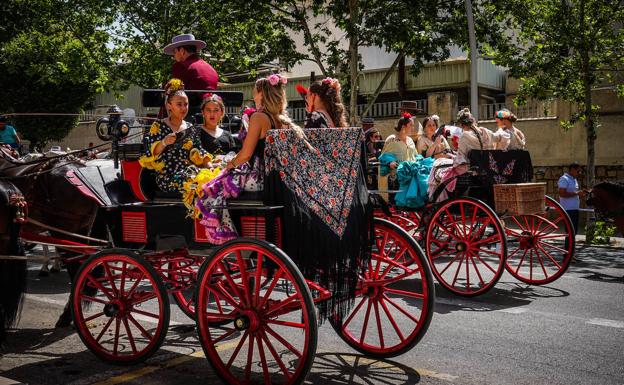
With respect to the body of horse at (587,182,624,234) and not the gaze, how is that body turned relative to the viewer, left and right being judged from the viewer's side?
facing to the left of the viewer

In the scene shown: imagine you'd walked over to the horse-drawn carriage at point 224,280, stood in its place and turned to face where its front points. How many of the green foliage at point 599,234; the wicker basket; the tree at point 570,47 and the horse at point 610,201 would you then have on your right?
4

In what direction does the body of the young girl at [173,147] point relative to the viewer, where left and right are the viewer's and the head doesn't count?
facing the viewer and to the right of the viewer

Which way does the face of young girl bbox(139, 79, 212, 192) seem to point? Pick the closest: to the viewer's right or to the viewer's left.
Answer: to the viewer's right

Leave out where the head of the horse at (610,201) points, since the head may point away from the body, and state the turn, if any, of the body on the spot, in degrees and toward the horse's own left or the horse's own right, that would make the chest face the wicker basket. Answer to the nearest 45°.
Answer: approximately 45° to the horse's own left

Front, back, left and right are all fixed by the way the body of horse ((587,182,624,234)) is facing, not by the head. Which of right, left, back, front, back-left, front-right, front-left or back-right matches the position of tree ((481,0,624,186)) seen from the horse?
right

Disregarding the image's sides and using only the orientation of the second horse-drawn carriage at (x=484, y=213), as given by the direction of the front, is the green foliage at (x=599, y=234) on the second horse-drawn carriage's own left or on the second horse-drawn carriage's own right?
on the second horse-drawn carriage's own right

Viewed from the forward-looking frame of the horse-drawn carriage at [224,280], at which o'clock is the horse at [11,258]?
The horse is roughly at 11 o'clock from the horse-drawn carriage.

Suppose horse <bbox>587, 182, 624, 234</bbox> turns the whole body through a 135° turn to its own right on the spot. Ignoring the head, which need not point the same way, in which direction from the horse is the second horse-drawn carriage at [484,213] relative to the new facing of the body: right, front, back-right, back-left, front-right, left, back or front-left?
back

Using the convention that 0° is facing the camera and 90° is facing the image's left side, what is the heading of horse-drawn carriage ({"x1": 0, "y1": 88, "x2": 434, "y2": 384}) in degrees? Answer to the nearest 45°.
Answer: approximately 135°

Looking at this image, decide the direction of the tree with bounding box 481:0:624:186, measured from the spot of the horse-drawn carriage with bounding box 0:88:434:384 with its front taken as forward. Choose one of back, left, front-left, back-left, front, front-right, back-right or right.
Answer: right

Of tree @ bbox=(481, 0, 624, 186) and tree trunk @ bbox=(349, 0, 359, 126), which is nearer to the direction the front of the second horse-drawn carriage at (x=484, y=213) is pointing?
the tree trunk

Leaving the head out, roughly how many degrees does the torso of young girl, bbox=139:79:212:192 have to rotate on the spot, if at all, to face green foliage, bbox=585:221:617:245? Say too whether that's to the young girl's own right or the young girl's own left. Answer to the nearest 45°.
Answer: approximately 90° to the young girl's own left

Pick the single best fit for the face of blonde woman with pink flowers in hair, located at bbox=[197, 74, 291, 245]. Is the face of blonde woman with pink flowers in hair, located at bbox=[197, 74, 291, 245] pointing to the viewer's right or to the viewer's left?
to the viewer's left

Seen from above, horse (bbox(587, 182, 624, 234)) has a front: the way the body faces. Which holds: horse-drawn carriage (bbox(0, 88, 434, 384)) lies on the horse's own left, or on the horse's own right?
on the horse's own left
